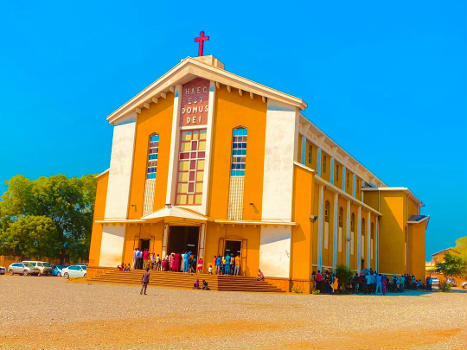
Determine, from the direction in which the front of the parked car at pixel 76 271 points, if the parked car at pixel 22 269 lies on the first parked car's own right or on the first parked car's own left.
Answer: on the first parked car's own right

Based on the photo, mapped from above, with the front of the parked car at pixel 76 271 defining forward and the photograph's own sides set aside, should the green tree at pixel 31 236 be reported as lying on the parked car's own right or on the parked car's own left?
on the parked car's own right

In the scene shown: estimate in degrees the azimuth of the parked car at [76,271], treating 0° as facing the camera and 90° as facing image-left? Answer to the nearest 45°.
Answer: approximately 45°

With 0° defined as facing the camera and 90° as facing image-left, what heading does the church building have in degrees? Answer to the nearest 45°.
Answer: approximately 45°

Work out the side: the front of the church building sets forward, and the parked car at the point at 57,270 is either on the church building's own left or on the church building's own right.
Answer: on the church building's own right

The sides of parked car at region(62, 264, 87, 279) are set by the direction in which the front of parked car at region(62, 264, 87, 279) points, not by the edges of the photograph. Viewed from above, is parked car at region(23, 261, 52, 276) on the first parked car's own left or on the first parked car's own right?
on the first parked car's own right

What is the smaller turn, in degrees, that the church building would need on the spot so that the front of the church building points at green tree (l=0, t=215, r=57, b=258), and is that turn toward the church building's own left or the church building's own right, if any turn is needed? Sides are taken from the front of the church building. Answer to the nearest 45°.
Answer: approximately 90° to the church building's own right
